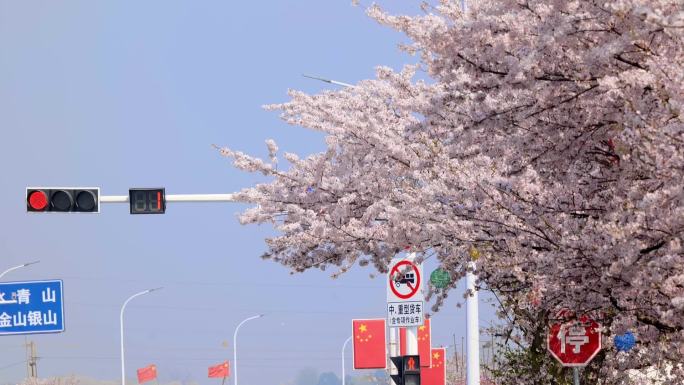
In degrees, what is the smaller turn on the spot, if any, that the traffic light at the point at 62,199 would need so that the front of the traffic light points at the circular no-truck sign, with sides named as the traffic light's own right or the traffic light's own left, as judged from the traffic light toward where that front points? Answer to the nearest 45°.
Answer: approximately 90° to the traffic light's own left

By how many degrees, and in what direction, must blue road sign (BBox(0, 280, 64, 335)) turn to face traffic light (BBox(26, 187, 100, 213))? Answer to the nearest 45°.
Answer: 0° — it already faces it

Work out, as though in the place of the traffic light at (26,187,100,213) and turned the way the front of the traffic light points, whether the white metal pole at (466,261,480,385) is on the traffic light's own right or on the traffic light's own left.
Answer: on the traffic light's own left

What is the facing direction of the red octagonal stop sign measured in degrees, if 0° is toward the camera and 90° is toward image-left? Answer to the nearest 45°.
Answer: approximately 0°

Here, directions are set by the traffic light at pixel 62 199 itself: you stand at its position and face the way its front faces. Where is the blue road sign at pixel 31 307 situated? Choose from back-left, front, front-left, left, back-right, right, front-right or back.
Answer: back
